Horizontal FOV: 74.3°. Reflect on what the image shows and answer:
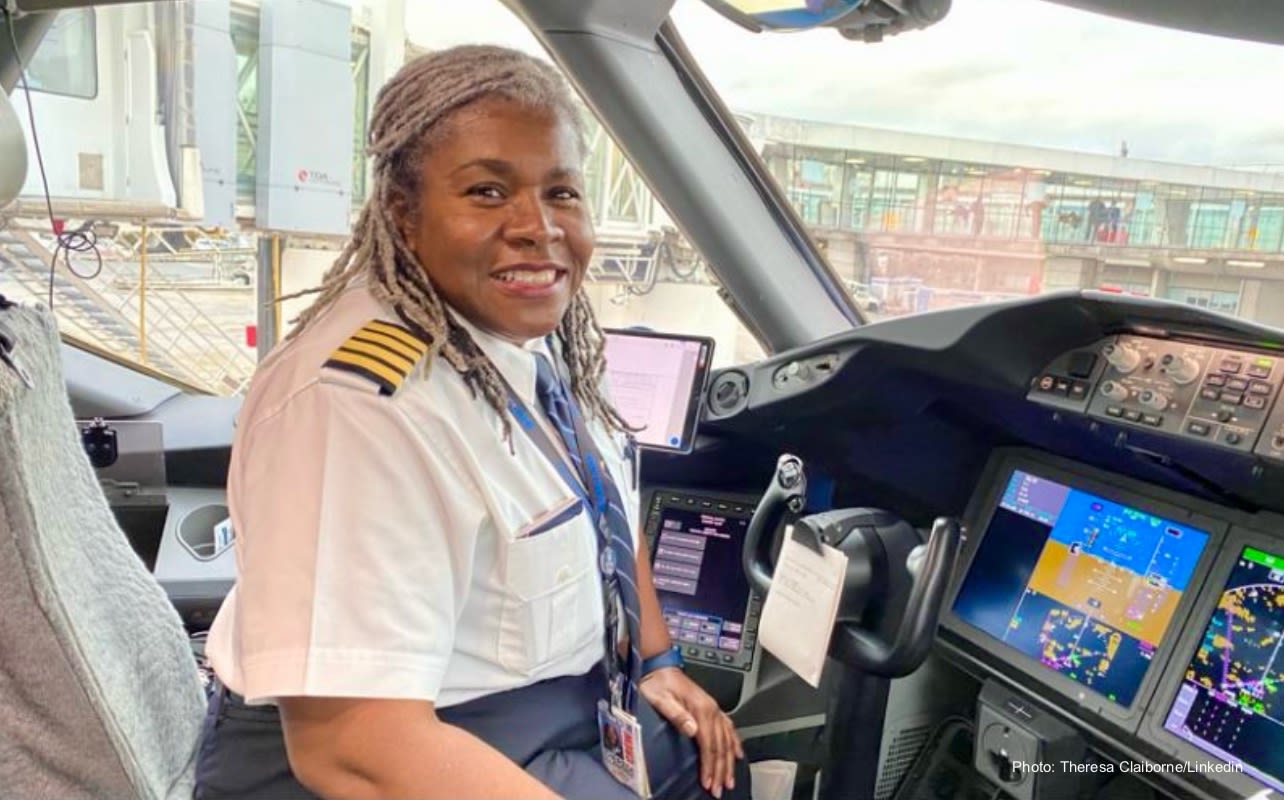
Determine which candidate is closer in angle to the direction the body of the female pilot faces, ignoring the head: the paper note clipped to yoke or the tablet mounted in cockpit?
the paper note clipped to yoke

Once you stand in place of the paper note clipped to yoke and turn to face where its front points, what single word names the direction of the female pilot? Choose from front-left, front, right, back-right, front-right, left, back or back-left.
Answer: front

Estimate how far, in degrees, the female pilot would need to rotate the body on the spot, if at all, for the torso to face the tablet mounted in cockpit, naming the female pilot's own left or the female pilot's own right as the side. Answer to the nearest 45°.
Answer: approximately 90° to the female pilot's own left

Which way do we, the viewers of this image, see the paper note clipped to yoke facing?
facing the viewer and to the left of the viewer

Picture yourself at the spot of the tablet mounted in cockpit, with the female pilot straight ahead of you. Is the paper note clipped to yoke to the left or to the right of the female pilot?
left

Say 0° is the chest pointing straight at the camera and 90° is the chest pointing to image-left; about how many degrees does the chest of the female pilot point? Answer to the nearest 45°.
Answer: approximately 315°

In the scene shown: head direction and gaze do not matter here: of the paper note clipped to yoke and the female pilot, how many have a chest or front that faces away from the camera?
0

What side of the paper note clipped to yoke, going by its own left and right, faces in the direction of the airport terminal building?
back

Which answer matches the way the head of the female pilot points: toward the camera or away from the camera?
toward the camera

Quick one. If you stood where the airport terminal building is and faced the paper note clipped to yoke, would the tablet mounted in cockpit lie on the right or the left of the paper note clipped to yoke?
right

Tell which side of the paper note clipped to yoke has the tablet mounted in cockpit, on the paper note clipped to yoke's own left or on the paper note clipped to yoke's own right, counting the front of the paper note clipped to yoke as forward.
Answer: on the paper note clipped to yoke's own right
